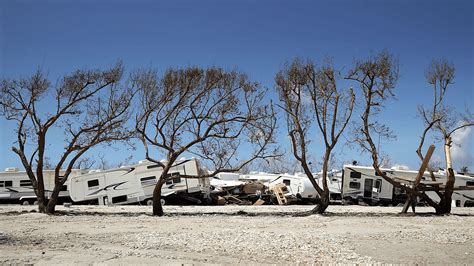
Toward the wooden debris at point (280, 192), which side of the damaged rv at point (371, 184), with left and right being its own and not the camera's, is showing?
back

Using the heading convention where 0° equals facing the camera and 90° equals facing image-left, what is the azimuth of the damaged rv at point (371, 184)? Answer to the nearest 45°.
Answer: approximately 270°
